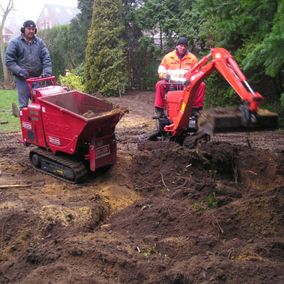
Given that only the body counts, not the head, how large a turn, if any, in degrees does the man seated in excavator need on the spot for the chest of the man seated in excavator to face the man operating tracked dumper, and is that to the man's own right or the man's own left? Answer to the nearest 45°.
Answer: approximately 90° to the man's own right

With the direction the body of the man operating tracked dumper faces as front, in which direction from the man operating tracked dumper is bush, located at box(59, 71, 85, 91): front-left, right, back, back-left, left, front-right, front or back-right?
back-left

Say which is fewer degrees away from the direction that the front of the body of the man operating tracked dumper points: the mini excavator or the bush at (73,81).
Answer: the mini excavator

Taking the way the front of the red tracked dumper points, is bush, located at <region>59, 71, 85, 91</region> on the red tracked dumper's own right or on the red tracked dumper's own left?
on the red tracked dumper's own left

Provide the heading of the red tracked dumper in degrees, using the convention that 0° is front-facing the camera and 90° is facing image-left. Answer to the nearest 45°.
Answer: approximately 315°

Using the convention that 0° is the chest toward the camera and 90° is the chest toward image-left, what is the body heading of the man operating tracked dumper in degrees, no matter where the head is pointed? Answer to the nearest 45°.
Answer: approximately 315°

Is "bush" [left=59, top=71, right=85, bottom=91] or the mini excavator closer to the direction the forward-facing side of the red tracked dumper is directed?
the mini excavator

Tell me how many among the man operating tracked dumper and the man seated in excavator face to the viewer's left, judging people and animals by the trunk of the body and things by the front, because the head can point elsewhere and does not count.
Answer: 0

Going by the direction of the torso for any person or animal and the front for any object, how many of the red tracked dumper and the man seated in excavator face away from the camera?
0

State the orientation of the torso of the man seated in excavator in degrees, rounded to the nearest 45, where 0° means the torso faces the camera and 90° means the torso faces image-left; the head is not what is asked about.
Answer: approximately 0°
